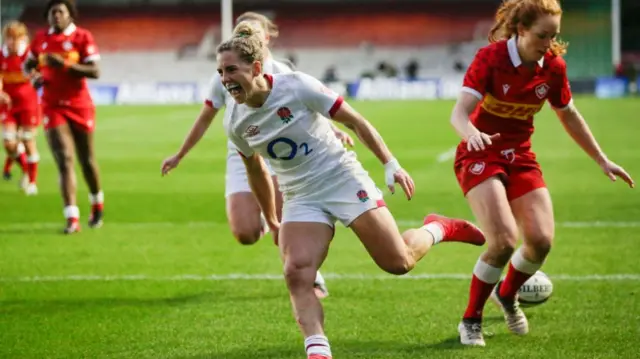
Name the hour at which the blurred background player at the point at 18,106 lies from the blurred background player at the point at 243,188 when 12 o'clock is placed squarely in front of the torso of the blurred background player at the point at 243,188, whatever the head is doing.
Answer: the blurred background player at the point at 18,106 is roughly at 4 o'clock from the blurred background player at the point at 243,188.

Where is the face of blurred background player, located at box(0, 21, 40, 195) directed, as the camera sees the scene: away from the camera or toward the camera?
toward the camera

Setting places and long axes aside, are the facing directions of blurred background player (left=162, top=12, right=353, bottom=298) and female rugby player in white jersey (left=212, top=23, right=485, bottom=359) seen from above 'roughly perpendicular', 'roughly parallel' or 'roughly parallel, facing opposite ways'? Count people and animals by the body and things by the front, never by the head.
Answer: roughly parallel

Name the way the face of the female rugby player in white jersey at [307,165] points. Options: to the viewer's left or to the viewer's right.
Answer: to the viewer's left

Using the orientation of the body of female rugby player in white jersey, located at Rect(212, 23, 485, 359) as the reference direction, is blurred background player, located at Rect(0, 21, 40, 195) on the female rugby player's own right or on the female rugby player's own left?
on the female rugby player's own right

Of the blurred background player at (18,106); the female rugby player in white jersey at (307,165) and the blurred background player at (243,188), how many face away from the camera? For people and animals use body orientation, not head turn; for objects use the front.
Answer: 0

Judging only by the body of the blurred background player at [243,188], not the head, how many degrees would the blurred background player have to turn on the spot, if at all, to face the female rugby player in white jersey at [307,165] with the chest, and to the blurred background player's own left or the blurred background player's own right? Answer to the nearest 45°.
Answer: approximately 45° to the blurred background player's own left

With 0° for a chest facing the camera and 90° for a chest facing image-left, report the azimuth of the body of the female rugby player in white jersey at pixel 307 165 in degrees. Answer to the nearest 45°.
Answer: approximately 45°

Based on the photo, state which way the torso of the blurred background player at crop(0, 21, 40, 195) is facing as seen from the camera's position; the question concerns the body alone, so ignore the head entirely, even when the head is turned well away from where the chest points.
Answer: toward the camera

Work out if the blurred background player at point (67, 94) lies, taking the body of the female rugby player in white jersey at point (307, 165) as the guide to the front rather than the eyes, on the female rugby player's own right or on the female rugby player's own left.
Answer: on the female rugby player's own right

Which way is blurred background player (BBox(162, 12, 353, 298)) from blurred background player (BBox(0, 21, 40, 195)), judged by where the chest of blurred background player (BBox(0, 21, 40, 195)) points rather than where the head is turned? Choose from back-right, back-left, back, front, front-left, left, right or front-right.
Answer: front

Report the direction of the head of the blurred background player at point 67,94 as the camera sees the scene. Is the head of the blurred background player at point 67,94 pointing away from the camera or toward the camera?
toward the camera

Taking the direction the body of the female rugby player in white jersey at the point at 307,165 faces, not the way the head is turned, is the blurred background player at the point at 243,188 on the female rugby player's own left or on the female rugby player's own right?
on the female rugby player's own right

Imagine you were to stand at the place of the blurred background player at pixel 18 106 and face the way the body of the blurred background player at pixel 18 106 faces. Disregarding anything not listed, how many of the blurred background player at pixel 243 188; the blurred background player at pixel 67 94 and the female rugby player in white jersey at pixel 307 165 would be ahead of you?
3

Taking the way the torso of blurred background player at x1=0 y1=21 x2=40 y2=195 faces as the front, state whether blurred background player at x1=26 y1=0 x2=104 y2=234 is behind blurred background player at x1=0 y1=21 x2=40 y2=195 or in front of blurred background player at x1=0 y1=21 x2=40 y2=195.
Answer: in front

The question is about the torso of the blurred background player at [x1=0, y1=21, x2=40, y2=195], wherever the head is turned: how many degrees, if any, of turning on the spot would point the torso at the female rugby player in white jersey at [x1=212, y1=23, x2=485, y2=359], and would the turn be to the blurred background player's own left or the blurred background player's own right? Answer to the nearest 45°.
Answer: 0° — they already face them
